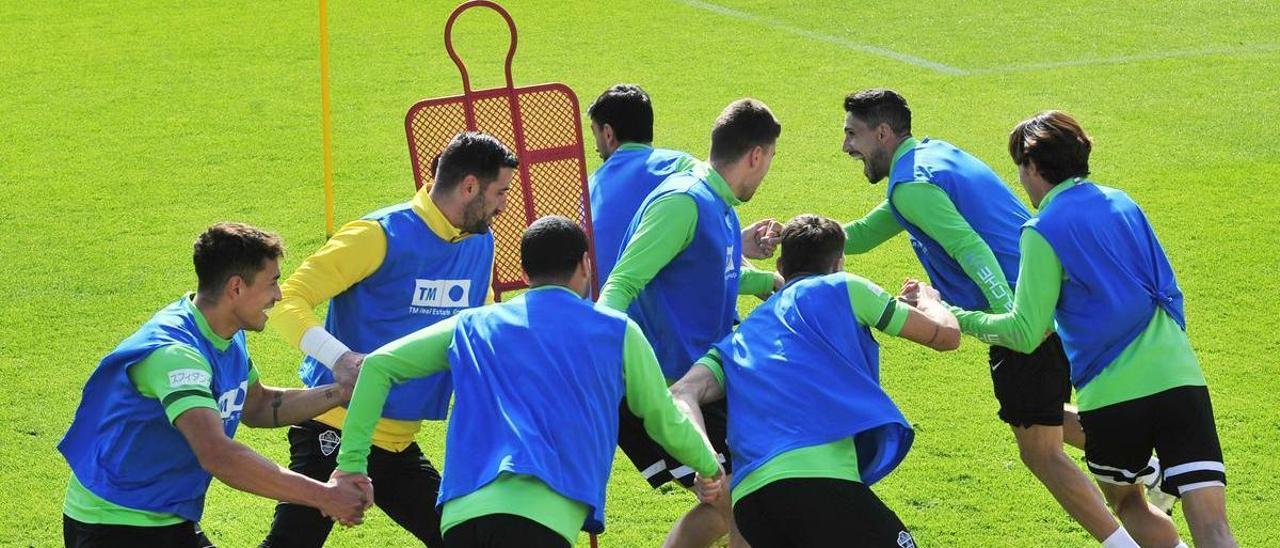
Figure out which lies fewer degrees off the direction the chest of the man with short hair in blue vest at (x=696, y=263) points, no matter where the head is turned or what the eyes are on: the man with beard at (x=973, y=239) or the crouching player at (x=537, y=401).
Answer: the man with beard

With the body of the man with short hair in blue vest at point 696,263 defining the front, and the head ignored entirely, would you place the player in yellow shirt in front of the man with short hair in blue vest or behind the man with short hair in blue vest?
behind

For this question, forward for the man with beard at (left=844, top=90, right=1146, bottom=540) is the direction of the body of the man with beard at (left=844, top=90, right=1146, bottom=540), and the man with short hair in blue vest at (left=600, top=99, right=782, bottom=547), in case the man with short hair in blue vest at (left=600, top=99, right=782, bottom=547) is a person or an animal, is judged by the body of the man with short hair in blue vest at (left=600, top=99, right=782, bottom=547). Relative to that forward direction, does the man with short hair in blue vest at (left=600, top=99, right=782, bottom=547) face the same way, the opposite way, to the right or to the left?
the opposite way

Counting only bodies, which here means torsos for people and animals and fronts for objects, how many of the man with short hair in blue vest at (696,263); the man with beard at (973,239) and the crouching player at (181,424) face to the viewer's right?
2

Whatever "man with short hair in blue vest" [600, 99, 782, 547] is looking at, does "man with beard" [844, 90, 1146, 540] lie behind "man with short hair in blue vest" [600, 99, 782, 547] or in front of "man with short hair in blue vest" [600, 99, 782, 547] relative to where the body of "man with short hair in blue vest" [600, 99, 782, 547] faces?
in front

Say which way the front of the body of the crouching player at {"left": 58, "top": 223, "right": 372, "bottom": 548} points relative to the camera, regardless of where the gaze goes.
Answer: to the viewer's right

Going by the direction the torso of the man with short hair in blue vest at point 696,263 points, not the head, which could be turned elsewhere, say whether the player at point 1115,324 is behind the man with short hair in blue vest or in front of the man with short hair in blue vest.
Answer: in front

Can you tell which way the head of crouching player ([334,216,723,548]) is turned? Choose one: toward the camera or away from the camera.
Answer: away from the camera

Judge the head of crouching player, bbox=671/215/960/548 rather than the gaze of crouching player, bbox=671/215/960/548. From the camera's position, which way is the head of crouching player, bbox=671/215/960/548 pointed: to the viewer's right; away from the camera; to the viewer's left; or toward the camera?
away from the camera

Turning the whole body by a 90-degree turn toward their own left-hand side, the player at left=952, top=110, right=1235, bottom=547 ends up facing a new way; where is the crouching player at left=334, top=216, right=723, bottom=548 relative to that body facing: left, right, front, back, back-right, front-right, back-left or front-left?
front

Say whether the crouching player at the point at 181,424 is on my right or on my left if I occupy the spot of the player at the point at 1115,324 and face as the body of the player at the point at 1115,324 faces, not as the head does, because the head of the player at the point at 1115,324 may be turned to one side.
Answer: on my left

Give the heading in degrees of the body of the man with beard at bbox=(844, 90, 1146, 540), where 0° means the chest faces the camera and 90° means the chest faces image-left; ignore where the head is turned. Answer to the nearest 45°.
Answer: approximately 90°

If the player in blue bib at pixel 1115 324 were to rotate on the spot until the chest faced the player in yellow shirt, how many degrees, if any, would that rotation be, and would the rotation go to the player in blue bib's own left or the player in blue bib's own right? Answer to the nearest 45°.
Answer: approximately 45° to the player in blue bib's own left

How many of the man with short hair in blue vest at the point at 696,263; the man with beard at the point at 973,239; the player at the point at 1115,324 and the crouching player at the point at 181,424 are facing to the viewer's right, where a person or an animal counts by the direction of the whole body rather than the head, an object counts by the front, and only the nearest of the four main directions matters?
2

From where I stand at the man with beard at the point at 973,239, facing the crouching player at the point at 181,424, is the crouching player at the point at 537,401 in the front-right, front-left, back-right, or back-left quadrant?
front-left

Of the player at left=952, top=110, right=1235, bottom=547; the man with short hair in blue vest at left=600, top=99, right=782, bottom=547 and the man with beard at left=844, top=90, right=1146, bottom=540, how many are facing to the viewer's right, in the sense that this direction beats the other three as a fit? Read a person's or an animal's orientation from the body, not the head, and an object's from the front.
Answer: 1

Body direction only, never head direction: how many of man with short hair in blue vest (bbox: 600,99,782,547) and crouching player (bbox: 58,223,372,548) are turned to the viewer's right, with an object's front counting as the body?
2

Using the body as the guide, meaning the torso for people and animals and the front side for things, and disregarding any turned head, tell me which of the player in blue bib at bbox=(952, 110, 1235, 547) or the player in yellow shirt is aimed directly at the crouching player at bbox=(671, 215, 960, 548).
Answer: the player in yellow shirt
